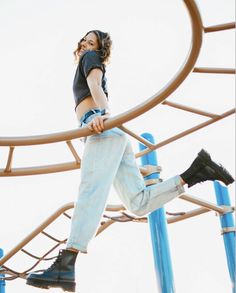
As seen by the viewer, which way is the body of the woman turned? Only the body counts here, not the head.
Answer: to the viewer's left
